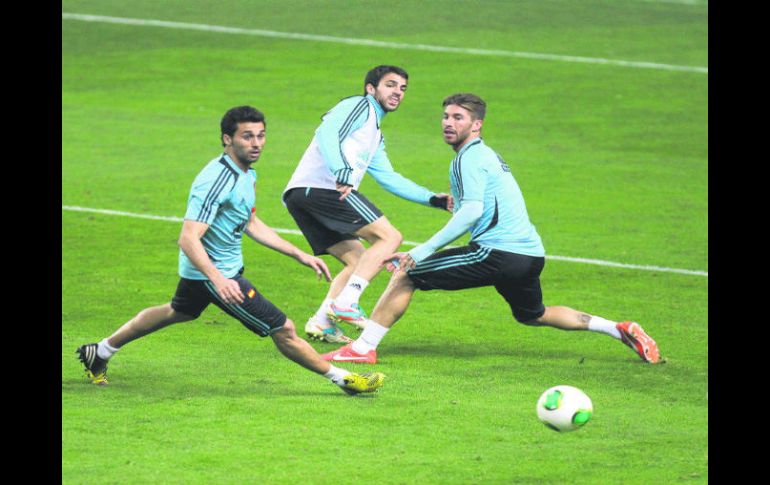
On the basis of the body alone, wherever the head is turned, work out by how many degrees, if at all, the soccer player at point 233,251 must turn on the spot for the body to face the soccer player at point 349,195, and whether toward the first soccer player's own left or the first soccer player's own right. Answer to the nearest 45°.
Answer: approximately 90° to the first soccer player's own left

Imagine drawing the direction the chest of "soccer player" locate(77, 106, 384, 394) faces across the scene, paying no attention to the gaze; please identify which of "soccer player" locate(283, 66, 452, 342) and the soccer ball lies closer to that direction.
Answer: the soccer ball

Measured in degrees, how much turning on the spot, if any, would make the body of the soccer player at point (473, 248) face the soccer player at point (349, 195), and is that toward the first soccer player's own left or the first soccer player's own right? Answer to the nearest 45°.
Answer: approximately 45° to the first soccer player's own right

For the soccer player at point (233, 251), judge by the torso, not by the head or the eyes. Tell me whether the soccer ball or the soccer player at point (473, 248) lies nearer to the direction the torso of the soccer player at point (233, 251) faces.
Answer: the soccer ball

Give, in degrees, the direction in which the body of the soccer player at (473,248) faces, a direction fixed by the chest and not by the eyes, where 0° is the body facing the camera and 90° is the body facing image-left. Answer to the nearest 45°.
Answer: approximately 90°

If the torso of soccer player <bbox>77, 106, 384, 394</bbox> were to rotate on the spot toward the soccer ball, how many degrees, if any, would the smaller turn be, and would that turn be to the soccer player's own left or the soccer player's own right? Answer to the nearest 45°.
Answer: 0° — they already face it

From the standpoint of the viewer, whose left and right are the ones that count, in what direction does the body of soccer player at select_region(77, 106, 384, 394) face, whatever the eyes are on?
facing the viewer and to the right of the viewer

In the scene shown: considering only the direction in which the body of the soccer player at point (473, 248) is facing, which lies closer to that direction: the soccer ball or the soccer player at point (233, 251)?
the soccer player

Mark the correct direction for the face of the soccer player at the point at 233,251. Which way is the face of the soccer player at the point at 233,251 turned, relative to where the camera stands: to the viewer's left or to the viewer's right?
to the viewer's right
